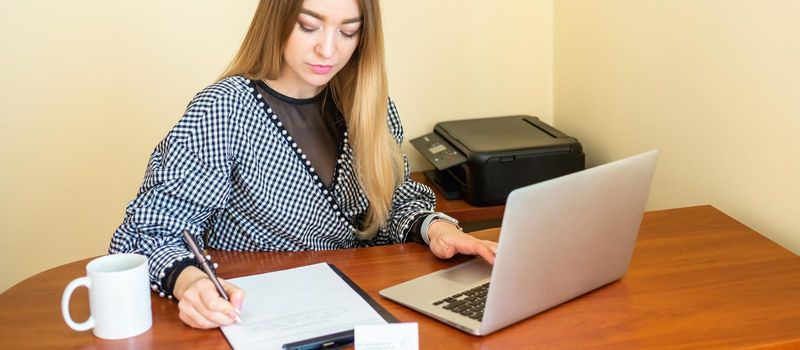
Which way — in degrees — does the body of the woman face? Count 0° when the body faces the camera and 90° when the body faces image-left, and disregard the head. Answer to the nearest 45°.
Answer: approximately 315°

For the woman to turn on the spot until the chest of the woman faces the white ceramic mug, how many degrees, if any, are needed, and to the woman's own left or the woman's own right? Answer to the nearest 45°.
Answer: approximately 90° to the woman's own right

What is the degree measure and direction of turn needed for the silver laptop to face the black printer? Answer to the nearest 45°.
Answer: approximately 45° to its right

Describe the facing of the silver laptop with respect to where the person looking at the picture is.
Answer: facing away from the viewer and to the left of the viewer

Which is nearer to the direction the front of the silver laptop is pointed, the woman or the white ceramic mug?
the woman

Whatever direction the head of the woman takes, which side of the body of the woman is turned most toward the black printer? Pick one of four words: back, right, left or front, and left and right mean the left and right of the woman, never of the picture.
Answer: left

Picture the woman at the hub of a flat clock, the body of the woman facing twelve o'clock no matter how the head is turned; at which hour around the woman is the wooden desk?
The wooden desk is roughly at 12 o'clock from the woman.

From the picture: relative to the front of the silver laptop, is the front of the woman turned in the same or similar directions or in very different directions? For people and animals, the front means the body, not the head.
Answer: very different directions

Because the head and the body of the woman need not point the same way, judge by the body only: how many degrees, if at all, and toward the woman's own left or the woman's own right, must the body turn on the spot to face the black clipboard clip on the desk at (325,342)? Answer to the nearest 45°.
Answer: approximately 45° to the woman's own right
